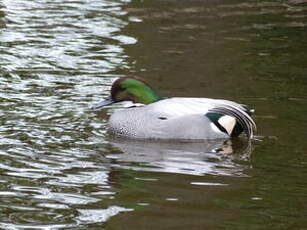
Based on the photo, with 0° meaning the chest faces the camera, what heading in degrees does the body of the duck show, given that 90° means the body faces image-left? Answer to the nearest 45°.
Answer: approximately 90°
